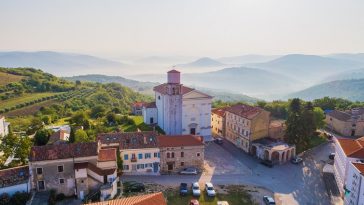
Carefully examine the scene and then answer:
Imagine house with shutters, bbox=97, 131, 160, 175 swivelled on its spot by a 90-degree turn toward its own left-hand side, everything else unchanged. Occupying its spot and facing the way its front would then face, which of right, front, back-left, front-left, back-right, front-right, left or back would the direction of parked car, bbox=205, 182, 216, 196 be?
front-right

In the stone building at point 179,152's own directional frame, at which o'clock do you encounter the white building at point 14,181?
the white building at point 14,181 is roughly at 2 o'clock from the stone building at point 179,152.

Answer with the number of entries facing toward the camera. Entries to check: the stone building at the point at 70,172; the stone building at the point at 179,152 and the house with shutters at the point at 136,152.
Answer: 3

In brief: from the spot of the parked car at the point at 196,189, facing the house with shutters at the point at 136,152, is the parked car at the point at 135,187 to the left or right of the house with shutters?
left

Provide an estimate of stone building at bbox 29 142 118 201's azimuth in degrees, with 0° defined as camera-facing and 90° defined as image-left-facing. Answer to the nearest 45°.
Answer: approximately 0°

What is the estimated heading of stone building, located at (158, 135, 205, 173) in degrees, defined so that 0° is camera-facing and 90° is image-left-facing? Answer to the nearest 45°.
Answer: approximately 0°

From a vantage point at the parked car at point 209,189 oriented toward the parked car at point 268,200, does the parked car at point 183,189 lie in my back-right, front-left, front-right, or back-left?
back-right

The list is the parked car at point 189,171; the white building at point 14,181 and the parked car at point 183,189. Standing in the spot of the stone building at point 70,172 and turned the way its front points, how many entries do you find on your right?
1

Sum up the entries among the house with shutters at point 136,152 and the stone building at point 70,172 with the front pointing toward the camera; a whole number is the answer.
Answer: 2

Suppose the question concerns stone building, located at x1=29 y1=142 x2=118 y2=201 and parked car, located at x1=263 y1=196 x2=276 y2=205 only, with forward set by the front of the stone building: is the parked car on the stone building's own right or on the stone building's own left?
on the stone building's own left

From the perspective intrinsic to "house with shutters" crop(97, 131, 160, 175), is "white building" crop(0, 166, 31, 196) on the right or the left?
on its right

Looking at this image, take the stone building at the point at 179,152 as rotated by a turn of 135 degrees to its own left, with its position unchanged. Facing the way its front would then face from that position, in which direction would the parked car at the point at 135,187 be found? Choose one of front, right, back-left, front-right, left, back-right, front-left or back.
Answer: back

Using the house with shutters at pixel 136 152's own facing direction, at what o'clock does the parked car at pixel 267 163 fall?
The parked car is roughly at 9 o'clock from the house with shutters.
